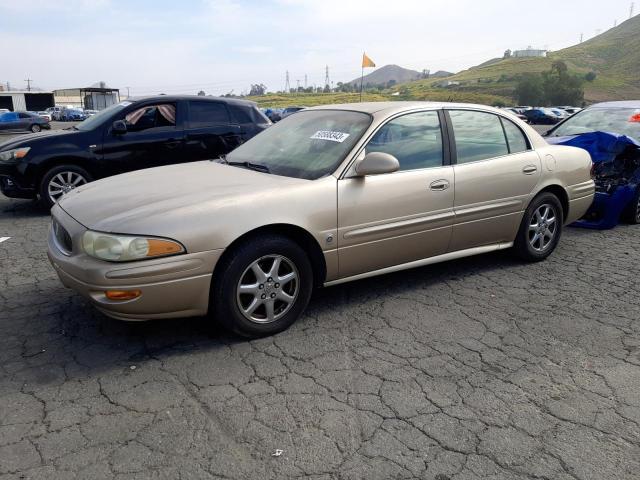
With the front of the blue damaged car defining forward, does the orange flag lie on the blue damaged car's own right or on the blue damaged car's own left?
on the blue damaged car's own right

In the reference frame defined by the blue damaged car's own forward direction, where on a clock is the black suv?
The black suv is roughly at 1 o'clock from the blue damaged car.

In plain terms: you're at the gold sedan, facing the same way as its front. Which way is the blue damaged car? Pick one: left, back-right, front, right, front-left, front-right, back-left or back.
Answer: back

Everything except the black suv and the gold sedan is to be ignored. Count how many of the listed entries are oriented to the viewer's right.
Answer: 0

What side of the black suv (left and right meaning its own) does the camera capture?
left

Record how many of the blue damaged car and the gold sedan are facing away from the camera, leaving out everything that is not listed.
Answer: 0

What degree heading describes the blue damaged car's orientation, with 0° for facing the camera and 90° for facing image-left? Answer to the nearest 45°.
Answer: approximately 45°

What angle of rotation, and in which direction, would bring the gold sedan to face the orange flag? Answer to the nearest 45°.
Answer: approximately 135° to its right

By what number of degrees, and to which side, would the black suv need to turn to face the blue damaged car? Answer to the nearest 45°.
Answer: approximately 135° to its left
